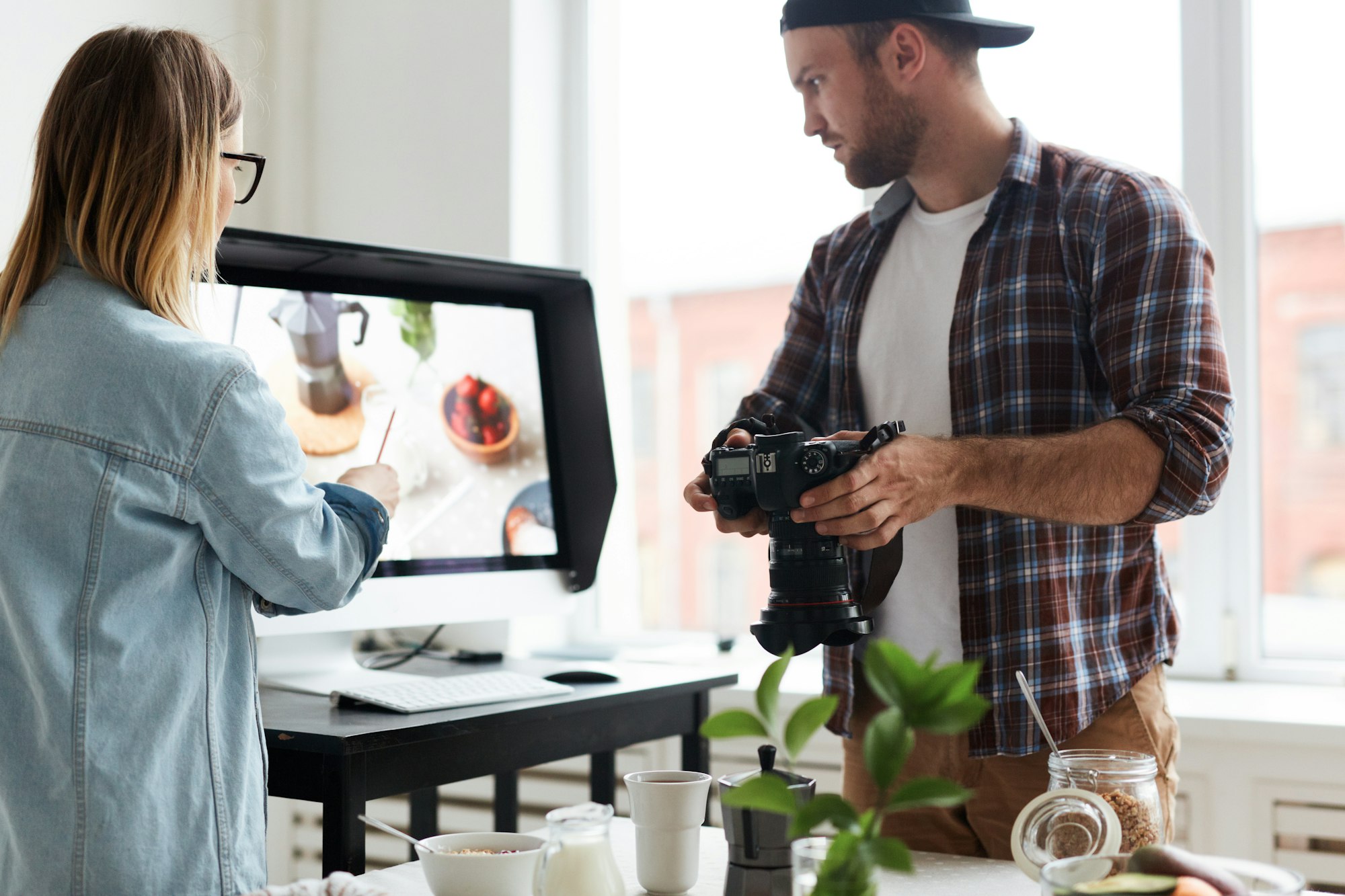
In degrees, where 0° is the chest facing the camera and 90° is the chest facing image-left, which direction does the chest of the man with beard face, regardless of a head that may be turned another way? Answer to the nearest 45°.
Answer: approximately 45°

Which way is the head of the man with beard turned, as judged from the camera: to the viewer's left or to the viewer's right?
to the viewer's left

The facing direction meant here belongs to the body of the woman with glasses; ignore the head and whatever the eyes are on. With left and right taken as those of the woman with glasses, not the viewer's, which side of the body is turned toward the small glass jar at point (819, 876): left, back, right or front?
right

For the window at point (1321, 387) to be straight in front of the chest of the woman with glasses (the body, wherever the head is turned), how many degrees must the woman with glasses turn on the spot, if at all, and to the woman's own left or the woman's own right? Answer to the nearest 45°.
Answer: approximately 45° to the woman's own right

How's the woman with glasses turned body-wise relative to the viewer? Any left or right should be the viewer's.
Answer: facing away from the viewer and to the right of the viewer
